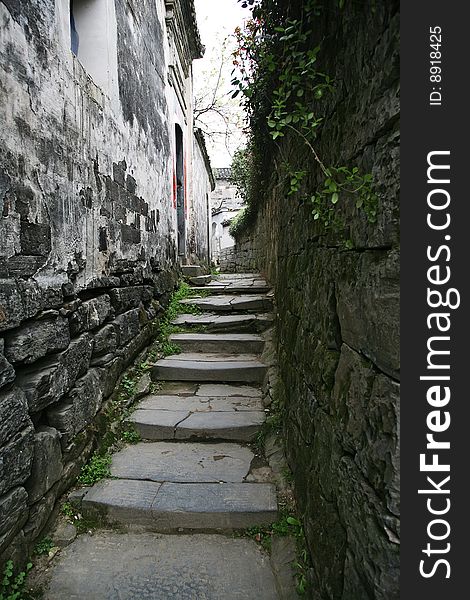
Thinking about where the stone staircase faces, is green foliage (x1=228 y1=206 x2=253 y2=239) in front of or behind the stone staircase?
behind

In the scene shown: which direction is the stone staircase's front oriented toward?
toward the camera

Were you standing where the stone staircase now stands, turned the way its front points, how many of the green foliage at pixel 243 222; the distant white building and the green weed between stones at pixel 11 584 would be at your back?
2

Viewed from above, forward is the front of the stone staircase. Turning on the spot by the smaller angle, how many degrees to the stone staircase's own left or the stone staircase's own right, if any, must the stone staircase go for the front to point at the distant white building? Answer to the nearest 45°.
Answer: approximately 180°

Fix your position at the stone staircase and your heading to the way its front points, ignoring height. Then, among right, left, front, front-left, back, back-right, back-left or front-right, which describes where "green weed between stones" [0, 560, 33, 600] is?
front-right
